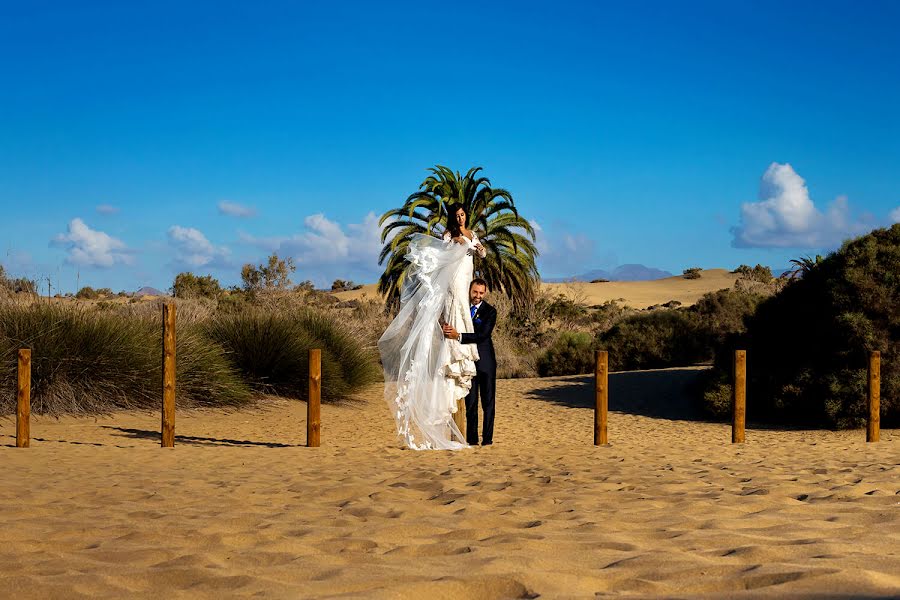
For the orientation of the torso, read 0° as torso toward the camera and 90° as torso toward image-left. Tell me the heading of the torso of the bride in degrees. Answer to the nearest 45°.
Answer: approximately 315°

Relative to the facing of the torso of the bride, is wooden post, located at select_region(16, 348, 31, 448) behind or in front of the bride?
behind

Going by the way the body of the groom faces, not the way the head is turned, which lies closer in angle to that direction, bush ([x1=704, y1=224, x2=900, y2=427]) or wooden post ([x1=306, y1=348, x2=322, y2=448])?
the wooden post

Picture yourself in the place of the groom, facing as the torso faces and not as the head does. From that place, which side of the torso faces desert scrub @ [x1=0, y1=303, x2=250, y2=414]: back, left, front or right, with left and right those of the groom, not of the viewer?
right

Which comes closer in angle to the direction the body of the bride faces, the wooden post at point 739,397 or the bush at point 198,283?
the wooden post

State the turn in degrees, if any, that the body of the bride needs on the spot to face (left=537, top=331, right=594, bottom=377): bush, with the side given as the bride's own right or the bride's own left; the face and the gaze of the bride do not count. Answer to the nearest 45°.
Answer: approximately 135° to the bride's own left

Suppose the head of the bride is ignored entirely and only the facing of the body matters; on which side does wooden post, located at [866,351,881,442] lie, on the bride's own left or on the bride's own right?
on the bride's own left

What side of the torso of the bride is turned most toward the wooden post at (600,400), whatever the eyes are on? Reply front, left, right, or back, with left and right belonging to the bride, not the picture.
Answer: left

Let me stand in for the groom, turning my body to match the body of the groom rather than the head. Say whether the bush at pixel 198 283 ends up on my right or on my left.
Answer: on my right
